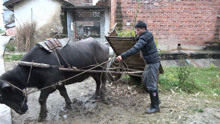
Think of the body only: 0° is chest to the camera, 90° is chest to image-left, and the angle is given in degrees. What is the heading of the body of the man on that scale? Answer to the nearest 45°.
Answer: approximately 90°

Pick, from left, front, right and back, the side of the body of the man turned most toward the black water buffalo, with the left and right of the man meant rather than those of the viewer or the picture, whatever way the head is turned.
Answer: front

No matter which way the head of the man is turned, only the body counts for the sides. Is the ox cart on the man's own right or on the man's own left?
on the man's own right

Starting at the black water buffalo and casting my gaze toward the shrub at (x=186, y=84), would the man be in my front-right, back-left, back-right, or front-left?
front-right

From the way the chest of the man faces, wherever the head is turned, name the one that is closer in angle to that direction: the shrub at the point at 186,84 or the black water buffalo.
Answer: the black water buffalo

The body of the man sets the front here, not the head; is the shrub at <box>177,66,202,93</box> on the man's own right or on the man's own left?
on the man's own right

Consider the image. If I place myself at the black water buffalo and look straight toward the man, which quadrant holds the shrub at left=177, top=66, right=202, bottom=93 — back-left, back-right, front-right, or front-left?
front-left
